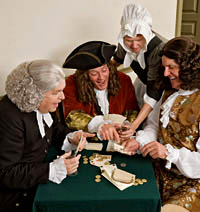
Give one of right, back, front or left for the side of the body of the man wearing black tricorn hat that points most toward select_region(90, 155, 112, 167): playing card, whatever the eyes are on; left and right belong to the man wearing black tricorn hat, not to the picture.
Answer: front

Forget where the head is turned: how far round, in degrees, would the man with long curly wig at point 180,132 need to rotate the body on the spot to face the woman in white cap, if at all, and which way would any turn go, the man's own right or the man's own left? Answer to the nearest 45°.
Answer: approximately 90° to the man's own right

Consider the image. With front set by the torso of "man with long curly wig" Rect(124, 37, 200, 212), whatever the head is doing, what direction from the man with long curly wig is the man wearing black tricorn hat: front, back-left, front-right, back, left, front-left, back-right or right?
right

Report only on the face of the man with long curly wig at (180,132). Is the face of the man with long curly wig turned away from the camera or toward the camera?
toward the camera

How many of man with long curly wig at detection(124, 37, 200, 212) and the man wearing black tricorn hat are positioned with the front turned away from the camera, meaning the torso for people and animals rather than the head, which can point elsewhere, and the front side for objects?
0

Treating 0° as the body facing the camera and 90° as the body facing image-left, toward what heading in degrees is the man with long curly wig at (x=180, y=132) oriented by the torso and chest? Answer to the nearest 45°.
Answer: approximately 45°

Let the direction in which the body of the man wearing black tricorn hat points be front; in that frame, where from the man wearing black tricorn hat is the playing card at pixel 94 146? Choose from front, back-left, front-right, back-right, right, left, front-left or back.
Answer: front

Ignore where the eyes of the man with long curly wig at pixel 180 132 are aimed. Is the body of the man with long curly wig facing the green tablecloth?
yes

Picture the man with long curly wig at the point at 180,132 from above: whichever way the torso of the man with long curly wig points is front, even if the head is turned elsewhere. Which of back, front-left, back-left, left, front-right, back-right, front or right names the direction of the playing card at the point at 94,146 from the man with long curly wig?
front-right

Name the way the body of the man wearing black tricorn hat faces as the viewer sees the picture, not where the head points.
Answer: toward the camera

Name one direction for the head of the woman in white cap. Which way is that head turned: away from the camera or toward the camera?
toward the camera

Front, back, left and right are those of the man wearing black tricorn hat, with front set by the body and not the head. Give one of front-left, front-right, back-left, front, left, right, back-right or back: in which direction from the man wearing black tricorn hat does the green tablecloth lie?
front

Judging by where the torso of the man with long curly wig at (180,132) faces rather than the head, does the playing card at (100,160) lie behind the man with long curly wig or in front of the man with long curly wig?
in front

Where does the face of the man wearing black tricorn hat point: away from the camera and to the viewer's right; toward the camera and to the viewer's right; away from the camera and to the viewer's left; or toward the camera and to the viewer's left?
toward the camera and to the viewer's right
